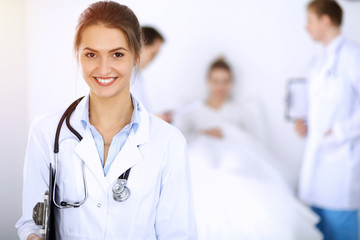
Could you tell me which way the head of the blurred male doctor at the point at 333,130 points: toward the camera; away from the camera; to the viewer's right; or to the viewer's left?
to the viewer's left

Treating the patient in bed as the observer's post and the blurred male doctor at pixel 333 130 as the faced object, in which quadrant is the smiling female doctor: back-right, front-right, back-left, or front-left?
back-right

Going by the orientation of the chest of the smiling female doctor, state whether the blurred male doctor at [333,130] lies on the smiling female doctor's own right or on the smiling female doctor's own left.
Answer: on the smiling female doctor's own left

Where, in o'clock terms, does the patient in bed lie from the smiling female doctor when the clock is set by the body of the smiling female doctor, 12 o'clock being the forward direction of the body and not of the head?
The patient in bed is roughly at 7 o'clock from the smiling female doctor.

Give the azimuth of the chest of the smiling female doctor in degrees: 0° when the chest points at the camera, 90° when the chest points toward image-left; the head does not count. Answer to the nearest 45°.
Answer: approximately 0°
